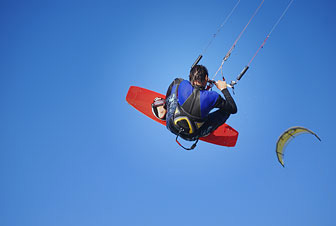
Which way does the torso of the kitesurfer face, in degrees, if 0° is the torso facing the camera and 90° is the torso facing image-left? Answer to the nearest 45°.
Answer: approximately 180°
